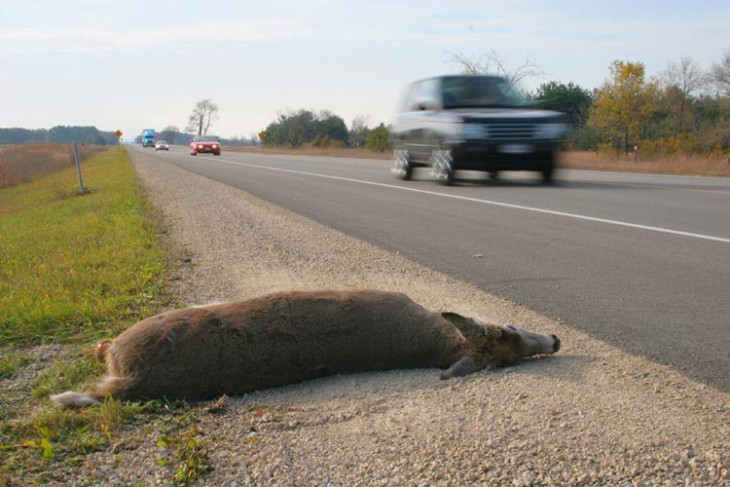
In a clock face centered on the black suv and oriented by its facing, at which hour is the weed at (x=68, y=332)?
The weed is roughly at 2 o'clock from the black suv.

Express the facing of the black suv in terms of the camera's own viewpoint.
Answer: facing the viewer and to the right of the viewer

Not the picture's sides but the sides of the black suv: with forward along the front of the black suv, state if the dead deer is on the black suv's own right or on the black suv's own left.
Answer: on the black suv's own right
